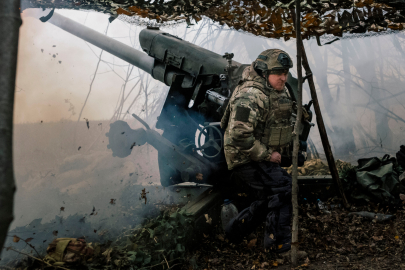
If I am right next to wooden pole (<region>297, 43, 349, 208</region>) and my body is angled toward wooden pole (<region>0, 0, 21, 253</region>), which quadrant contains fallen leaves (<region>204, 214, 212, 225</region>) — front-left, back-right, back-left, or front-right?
front-right

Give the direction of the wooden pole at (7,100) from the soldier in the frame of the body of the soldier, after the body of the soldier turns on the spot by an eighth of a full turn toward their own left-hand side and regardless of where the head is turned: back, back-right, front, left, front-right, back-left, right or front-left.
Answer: right

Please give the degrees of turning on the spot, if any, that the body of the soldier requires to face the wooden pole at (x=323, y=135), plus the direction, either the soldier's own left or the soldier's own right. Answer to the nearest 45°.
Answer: approximately 90° to the soldier's own left
